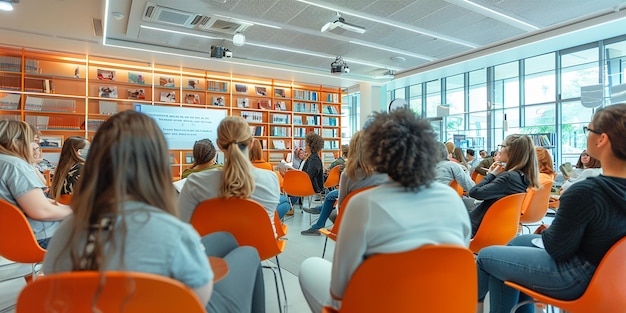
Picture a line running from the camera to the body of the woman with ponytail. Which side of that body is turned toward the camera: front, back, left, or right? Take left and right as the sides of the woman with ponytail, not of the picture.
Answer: back

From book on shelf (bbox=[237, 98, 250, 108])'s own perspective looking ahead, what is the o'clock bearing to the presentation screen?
The presentation screen is roughly at 2 o'clock from the book on shelf.

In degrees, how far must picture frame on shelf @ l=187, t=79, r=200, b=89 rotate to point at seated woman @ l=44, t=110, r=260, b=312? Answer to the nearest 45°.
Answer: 0° — it already faces them

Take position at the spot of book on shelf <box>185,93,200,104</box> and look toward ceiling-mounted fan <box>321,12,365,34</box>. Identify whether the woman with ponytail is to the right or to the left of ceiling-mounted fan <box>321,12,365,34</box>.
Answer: right

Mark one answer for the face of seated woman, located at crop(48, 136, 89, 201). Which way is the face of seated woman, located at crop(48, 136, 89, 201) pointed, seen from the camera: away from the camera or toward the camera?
away from the camera

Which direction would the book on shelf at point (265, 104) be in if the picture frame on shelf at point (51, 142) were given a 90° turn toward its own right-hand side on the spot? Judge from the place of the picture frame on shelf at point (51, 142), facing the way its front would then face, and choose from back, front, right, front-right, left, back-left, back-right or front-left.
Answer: back

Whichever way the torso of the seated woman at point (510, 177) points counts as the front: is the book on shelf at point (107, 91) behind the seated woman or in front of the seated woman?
in front

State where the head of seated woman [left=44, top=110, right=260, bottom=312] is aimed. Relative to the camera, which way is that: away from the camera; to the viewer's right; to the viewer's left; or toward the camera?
away from the camera

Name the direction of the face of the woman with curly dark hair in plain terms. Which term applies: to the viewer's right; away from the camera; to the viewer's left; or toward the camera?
away from the camera

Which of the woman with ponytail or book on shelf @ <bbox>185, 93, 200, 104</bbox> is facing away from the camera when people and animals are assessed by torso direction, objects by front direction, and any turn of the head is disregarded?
the woman with ponytail

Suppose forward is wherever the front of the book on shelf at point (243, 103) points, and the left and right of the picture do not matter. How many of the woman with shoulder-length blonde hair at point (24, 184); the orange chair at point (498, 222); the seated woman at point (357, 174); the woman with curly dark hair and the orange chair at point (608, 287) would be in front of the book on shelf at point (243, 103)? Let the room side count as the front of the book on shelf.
5

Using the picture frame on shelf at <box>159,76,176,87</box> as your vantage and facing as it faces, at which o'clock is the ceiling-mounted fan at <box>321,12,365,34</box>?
The ceiling-mounted fan is roughly at 11 o'clock from the picture frame on shelf.

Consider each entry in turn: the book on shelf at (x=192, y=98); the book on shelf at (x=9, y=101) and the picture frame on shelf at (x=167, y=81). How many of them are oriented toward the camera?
3

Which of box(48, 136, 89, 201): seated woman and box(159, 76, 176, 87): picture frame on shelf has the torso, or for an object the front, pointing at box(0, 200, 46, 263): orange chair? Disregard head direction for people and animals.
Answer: the picture frame on shelf

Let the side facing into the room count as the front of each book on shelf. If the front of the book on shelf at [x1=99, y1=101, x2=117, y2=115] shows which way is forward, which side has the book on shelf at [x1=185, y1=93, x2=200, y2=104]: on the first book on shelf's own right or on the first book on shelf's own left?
on the first book on shelf's own left

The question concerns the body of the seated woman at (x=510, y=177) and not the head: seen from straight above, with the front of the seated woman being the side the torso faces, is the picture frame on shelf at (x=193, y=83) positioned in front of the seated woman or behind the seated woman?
in front
